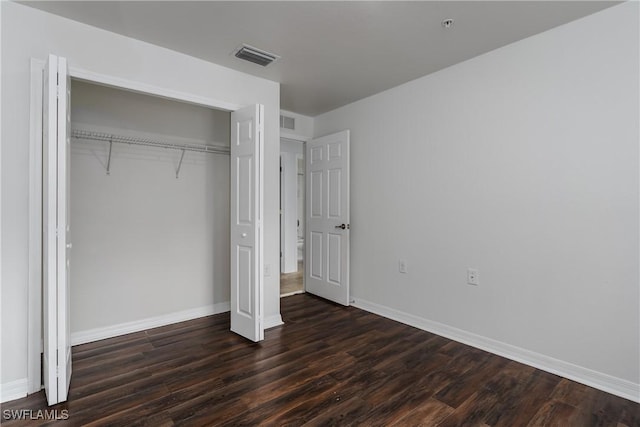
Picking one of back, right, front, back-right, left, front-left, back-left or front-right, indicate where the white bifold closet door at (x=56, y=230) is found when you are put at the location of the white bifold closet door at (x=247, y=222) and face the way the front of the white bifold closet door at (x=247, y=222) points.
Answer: front

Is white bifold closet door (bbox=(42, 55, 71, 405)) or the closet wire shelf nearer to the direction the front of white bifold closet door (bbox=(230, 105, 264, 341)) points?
the white bifold closet door

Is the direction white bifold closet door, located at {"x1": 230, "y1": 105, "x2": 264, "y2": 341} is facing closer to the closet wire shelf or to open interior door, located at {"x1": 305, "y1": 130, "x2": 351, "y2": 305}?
the closet wire shelf

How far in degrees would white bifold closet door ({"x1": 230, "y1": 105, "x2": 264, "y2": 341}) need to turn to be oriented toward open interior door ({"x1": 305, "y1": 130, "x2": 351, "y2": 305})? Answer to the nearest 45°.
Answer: approximately 180°

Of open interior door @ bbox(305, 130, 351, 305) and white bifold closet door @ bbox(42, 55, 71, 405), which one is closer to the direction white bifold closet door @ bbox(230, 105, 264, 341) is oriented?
the white bifold closet door

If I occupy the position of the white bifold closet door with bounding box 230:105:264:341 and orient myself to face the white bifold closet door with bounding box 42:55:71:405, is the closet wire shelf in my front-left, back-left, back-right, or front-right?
front-right

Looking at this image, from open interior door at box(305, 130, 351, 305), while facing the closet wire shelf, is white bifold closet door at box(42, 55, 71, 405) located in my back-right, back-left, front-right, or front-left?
front-left

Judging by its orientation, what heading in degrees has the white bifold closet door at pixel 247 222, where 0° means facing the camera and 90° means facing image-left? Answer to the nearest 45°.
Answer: approximately 45°

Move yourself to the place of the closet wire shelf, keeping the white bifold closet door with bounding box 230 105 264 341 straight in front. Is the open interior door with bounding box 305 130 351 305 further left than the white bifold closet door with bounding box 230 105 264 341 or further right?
left

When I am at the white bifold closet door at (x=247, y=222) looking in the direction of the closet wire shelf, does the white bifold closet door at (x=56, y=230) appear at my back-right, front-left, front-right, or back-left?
front-left
